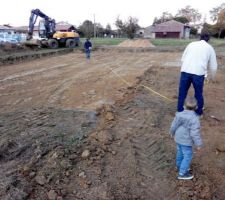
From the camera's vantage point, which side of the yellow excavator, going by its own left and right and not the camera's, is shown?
left

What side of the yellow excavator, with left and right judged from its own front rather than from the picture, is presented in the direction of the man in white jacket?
left

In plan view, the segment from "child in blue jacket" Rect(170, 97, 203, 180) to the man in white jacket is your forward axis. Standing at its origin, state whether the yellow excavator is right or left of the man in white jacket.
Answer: left
